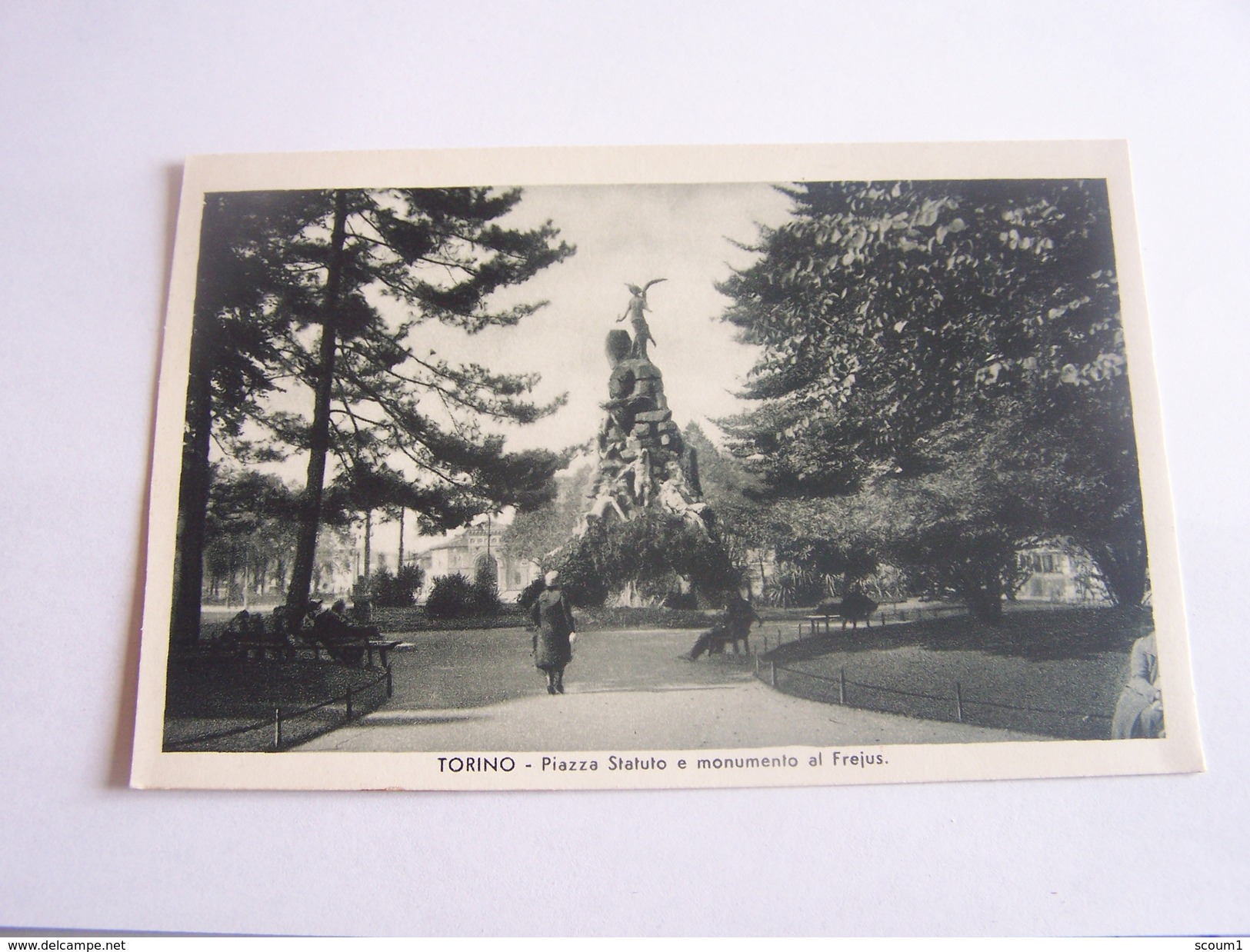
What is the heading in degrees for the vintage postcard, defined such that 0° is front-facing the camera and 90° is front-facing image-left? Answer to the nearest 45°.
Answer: approximately 0°
